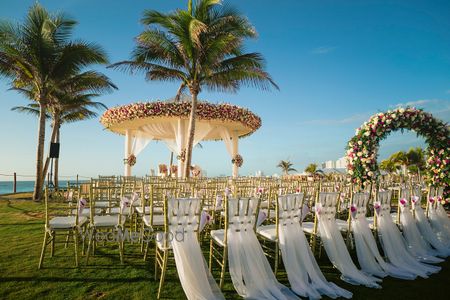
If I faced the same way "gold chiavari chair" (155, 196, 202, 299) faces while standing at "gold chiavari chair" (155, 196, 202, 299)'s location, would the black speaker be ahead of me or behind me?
ahead

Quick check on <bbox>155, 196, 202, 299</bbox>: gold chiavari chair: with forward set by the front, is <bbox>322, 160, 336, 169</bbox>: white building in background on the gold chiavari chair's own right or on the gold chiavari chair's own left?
on the gold chiavari chair's own right

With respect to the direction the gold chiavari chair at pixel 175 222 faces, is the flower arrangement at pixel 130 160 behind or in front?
in front

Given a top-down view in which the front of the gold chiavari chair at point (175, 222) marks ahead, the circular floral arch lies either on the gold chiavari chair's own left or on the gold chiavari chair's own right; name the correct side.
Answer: on the gold chiavari chair's own right

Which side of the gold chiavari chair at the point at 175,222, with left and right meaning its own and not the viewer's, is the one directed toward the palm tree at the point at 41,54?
front

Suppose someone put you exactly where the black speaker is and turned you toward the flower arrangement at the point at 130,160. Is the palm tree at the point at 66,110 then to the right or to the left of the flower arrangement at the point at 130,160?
left

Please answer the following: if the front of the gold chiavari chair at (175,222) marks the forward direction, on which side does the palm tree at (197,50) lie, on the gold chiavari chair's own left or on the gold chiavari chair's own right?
on the gold chiavari chair's own right

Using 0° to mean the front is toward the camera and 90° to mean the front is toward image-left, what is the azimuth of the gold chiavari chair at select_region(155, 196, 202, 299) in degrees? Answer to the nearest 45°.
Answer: approximately 135°
